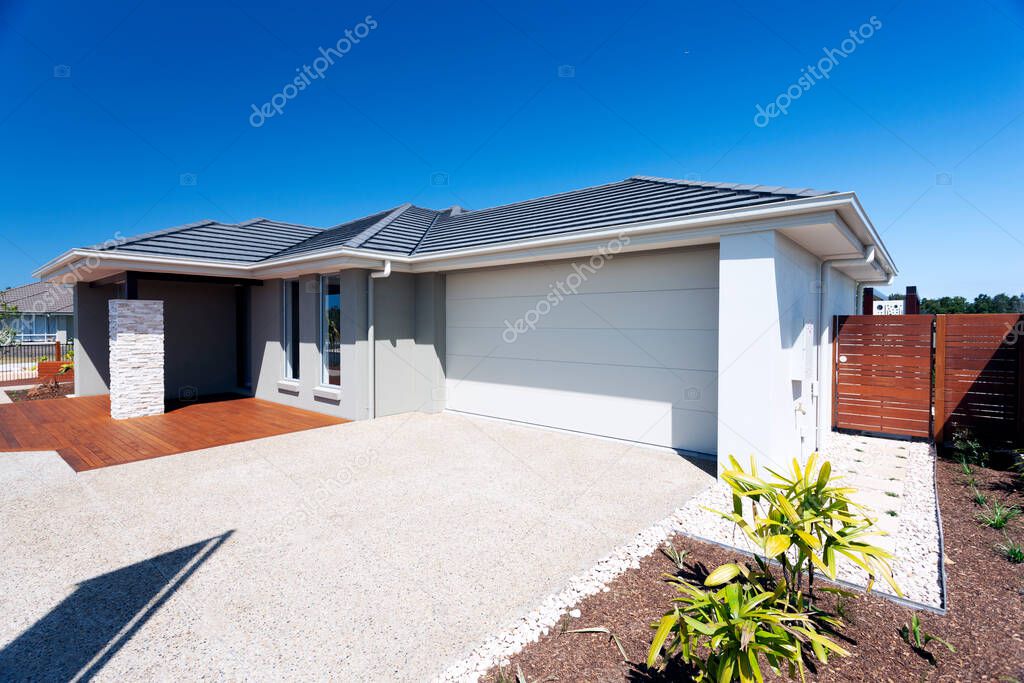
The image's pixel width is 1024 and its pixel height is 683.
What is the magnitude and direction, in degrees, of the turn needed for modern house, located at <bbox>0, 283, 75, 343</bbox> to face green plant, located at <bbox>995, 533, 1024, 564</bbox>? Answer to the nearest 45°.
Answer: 0° — it already faces it

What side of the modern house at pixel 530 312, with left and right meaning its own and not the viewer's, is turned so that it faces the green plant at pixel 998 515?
left

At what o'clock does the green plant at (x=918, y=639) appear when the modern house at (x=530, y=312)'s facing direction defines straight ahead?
The green plant is roughly at 10 o'clock from the modern house.

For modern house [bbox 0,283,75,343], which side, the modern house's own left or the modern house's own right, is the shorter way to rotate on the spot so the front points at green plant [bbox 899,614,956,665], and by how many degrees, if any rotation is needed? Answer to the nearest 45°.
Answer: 0° — it already faces it

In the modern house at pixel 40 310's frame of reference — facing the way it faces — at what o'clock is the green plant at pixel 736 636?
The green plant is roughly at 12 o'clock from the modern house.

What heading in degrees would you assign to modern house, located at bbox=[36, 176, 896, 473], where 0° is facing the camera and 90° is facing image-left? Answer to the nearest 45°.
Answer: approximately 45°

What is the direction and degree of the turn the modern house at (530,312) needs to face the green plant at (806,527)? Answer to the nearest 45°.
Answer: approximately 45° to its left

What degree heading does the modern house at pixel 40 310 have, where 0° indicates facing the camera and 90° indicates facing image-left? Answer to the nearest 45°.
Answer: approximately 0°

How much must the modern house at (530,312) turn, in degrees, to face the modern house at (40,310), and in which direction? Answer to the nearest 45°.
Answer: approximately 90° to its right

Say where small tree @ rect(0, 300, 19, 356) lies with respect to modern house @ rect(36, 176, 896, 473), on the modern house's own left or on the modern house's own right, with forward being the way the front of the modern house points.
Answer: on the modern house's own right

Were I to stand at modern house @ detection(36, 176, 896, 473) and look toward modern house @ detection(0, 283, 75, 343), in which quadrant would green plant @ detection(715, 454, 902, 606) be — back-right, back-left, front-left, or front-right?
back-left
